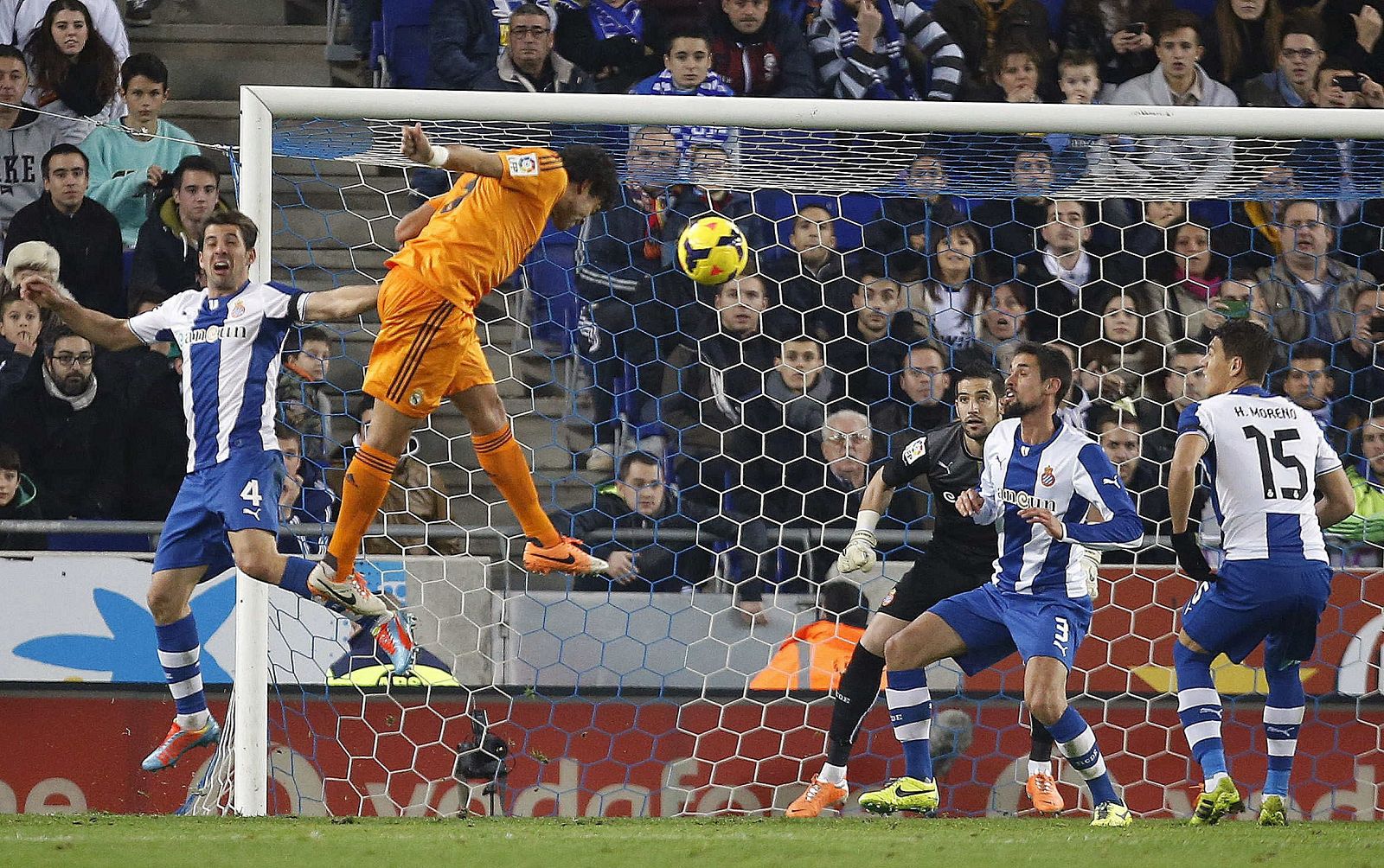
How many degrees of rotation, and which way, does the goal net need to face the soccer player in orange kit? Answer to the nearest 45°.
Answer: approximately 45° to its right

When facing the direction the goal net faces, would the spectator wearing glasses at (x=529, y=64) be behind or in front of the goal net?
behind

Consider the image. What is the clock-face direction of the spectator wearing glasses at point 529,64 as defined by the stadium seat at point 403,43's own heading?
The spectator wearing glasses is roughly at 10 o'clock from the stadium seat.

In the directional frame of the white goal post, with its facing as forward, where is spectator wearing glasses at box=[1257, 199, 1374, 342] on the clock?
The spectator wearing glasses is roughly at 8 o'clock from the white goal post.

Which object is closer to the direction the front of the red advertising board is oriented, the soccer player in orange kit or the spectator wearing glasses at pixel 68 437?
the soccer player in orange kit

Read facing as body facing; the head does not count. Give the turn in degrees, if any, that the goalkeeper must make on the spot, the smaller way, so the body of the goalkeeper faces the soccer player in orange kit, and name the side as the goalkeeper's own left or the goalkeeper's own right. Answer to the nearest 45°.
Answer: approximately 45° to the goalkeeper's own right
